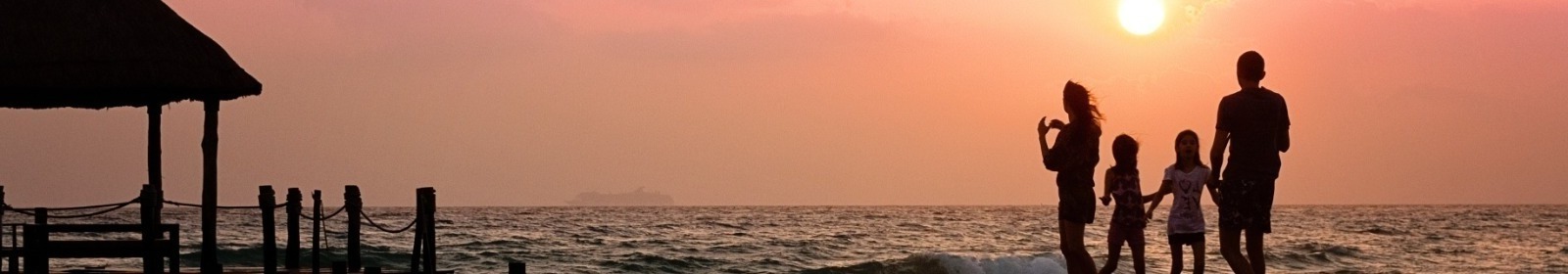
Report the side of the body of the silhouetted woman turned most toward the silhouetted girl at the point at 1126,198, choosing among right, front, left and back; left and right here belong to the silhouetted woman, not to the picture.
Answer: right
